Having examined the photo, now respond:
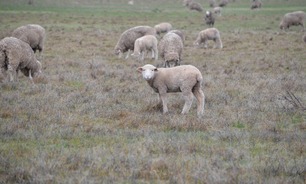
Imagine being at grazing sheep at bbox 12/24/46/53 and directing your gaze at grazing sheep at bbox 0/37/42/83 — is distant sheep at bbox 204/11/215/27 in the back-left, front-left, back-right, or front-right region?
back-left

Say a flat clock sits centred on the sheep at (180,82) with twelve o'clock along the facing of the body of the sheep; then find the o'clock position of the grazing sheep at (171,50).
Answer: The grazing sheep is roughly at 3 o'clock from the sheep.

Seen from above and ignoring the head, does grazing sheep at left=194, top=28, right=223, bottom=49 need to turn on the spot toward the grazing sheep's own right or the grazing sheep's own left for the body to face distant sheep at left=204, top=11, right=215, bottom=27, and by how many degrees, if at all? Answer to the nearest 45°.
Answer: approximately 90° to the grazing sheep's own right

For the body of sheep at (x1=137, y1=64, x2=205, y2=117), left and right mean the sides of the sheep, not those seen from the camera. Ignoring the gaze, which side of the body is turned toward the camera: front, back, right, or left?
left

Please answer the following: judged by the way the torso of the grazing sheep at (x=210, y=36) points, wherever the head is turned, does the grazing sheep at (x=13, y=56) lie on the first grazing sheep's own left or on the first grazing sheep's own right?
on the first grazing sheep's own left

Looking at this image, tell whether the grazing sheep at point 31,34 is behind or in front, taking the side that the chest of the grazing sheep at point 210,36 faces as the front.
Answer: in front

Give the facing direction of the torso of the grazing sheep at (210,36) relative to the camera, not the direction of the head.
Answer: to the viewer's left

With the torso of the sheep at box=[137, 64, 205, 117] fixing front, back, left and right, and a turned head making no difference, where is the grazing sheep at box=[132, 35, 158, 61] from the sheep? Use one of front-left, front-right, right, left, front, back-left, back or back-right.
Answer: right

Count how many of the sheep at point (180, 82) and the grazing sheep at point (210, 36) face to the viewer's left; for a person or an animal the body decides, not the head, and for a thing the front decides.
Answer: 2

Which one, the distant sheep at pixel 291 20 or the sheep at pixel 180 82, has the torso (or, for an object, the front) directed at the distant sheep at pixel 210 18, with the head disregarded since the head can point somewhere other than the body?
the distant sheep at pixel 291 20

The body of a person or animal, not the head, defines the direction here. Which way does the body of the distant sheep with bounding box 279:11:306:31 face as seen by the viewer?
to the viewer's left

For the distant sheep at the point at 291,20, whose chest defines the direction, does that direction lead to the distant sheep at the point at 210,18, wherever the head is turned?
yes

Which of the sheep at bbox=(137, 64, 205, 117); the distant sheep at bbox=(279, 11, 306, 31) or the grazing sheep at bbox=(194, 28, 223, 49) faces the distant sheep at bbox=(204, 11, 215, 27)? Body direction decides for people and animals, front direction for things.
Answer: the distant sheep at bbox=(279, 11, 306, 31)
